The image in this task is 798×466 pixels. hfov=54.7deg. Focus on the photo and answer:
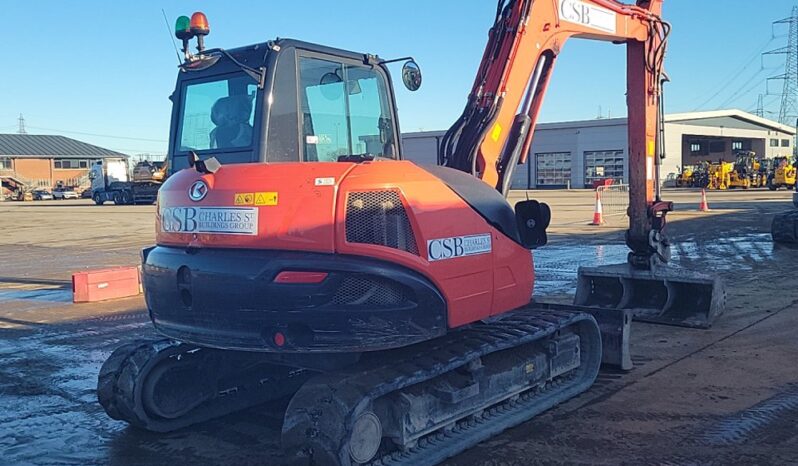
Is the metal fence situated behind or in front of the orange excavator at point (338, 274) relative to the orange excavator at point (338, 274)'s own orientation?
in front

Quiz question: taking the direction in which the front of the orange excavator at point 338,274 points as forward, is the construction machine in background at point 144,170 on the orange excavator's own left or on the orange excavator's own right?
on the orange excavator's own left

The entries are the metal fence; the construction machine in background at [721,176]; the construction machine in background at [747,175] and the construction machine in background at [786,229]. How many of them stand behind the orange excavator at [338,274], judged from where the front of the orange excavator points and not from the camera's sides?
0

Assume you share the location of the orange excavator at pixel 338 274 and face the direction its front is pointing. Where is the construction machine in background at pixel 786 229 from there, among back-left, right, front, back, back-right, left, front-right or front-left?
front

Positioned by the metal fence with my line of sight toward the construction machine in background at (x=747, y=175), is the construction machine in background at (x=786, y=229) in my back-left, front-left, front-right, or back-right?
back-right

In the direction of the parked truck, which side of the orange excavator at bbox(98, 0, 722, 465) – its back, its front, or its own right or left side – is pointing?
left

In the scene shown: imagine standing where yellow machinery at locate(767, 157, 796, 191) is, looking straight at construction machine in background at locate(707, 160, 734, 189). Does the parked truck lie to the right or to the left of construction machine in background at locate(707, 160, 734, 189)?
left

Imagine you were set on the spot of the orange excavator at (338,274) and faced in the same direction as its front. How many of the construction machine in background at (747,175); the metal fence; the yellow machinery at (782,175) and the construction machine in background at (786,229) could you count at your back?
0

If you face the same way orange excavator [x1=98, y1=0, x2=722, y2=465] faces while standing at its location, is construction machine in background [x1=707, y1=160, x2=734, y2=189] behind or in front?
in front

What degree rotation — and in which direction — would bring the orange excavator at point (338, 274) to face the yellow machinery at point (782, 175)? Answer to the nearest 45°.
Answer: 0° — it already faces it

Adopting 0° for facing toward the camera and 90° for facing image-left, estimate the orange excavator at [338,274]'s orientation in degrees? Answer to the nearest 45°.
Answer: approximately 225°

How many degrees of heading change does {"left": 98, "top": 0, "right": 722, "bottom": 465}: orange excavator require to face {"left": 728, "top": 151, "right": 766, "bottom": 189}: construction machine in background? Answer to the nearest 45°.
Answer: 0° — it already faces it

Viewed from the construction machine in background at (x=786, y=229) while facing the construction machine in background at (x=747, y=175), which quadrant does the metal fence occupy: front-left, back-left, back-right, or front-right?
front-left
